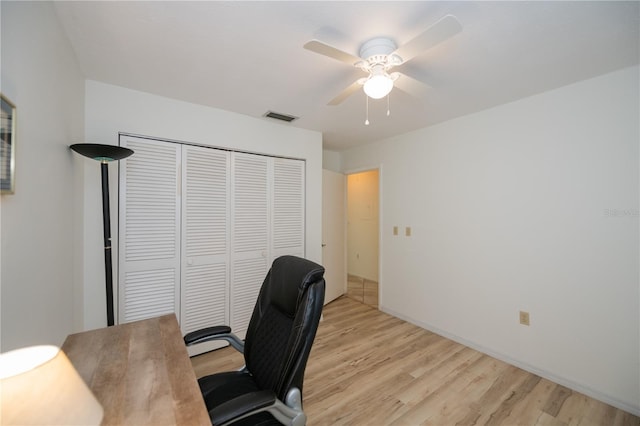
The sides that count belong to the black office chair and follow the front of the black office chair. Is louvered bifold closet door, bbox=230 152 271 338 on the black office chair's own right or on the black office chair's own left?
on the black office chair's own right

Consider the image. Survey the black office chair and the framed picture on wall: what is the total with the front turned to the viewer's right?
1

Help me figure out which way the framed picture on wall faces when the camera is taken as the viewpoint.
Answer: facing to the right of the viewer

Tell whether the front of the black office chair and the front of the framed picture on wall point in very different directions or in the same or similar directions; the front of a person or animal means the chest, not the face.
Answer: very different directions

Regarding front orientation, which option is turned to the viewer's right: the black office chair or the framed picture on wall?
the framed picture on wall

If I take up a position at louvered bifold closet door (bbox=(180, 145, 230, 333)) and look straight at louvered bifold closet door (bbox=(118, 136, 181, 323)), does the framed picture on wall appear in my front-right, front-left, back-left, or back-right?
front-left

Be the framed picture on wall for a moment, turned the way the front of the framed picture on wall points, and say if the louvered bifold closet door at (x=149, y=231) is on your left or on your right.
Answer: on your left

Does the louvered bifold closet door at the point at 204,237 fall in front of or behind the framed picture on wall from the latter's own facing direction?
in front

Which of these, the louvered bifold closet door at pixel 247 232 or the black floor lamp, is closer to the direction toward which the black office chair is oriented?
the black floor lamp

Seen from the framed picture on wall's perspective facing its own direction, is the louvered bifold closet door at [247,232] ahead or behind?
ahead
